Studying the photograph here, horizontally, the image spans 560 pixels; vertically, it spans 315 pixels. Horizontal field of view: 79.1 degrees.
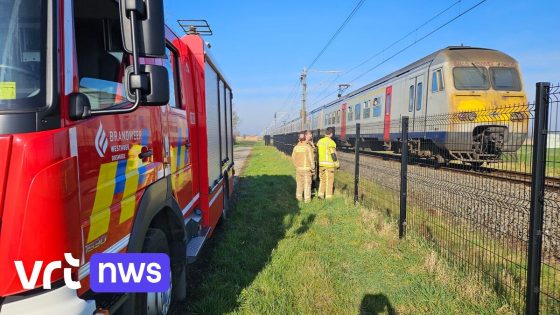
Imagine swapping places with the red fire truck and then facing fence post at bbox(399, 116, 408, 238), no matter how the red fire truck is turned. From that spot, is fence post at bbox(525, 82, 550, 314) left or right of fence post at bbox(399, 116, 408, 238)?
right

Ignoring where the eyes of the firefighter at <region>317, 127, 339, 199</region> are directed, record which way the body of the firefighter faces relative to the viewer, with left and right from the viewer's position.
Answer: facing away from the viewer and to the right of the viewer

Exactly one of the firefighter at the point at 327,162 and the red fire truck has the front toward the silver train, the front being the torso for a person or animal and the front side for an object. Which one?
the firefighter

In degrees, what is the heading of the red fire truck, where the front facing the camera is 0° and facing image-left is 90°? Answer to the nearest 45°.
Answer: approximately 45°

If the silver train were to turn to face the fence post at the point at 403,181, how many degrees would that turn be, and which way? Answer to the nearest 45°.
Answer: approximately 45° to its right

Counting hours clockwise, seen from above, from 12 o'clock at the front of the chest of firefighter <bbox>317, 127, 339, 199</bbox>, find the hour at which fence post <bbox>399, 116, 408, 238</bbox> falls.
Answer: The fence post is roughly at 4 o'clock from the firefighter.

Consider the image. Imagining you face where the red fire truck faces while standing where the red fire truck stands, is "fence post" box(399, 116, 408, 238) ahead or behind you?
behind
